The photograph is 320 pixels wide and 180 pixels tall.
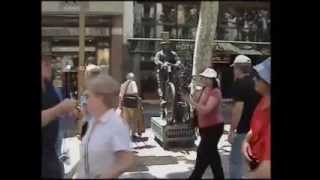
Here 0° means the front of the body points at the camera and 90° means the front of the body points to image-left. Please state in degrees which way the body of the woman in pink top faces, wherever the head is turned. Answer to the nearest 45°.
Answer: approximately 90°

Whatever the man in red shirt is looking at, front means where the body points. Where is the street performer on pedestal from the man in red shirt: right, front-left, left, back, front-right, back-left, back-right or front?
front-right

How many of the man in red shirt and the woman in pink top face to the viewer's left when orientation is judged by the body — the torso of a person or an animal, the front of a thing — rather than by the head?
2

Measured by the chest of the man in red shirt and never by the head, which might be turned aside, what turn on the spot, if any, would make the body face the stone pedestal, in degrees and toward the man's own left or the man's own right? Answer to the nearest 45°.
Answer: approximately 45° to the man's own right

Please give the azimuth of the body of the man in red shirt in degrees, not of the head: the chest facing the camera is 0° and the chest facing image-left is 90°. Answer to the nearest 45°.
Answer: approximately 90°
